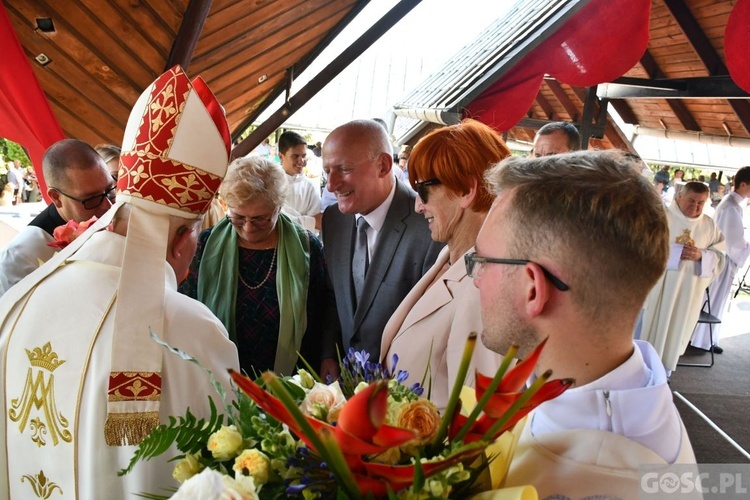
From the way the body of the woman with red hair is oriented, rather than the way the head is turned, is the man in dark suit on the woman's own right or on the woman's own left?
on the woman's own right

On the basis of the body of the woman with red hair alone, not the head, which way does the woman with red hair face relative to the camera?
to the viewer's left

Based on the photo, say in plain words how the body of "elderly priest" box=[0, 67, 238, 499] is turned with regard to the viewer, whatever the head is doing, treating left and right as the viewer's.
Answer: facing away from the viewer and to the right of the viewer

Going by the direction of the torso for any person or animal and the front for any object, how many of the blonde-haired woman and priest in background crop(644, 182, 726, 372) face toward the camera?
2

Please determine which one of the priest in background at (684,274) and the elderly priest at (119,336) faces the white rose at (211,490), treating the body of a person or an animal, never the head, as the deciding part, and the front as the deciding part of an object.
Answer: the priest in background

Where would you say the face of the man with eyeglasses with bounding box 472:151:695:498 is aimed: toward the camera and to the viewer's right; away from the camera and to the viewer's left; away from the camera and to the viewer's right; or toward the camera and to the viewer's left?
away from the camera and to the viewer's left

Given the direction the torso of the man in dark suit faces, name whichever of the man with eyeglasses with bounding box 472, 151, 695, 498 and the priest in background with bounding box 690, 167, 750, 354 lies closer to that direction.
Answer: the man with eyeglasses

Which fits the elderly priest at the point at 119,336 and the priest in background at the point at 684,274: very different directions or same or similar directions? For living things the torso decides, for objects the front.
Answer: very different directions
